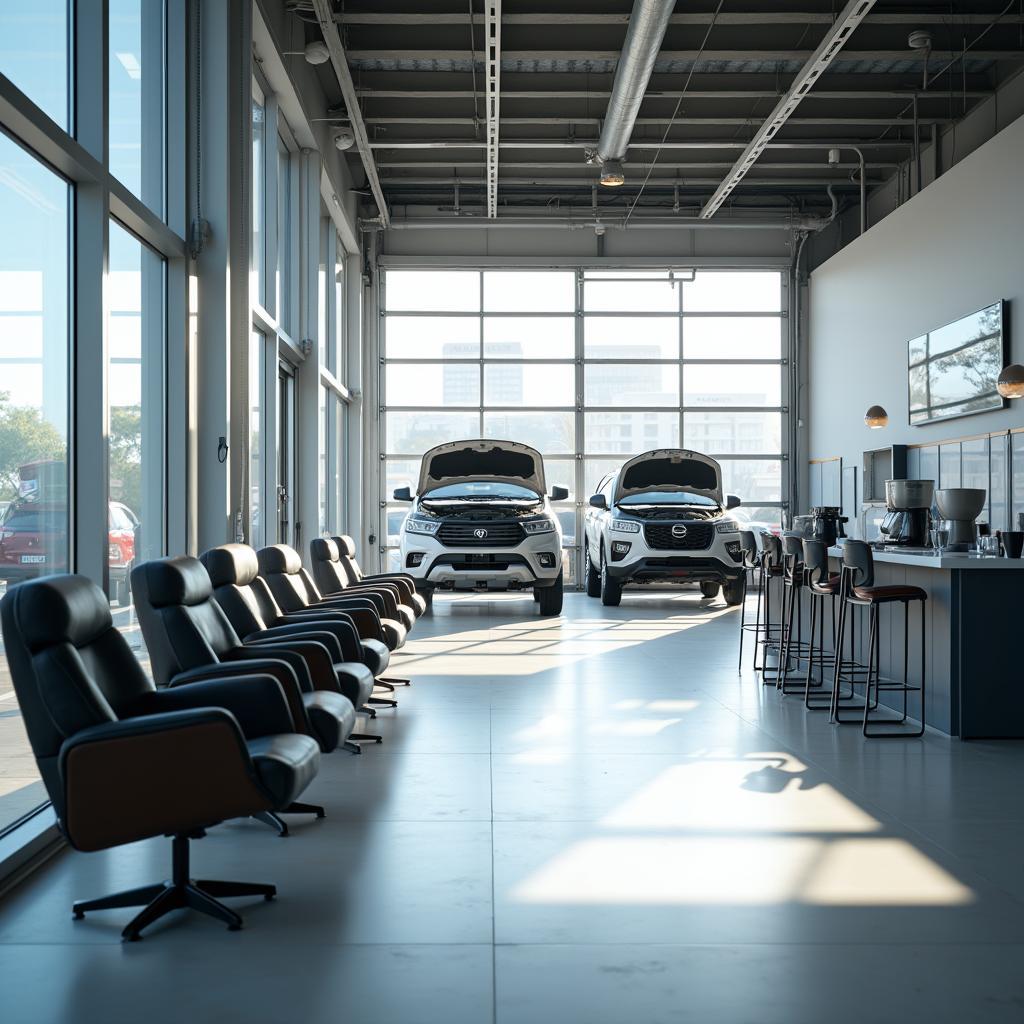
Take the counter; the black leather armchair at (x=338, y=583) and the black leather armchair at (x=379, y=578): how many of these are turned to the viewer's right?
2

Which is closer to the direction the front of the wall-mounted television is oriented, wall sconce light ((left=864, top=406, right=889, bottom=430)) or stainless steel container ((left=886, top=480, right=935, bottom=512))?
the stainless steel container

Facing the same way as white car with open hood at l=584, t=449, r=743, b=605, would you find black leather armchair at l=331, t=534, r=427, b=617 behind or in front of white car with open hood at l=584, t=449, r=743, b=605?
in front

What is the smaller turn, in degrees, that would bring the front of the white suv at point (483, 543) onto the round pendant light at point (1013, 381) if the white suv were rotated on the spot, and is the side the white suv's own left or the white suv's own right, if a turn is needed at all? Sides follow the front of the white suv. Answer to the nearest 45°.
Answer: approximately 45° to the white suv's own left

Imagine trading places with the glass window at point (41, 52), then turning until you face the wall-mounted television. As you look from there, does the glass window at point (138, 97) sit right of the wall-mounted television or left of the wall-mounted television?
left

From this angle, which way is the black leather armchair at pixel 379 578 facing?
to the viewer's right

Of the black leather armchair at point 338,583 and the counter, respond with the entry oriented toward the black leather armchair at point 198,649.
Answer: the counter

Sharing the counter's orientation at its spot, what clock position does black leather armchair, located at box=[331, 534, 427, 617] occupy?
The black leather armchair is roughly at 2 o'clock from the counter.

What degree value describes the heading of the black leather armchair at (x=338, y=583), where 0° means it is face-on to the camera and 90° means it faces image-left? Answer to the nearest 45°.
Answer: approximately 270°

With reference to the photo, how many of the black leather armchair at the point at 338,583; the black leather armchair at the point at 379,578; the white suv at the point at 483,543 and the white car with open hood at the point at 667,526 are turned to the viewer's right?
2

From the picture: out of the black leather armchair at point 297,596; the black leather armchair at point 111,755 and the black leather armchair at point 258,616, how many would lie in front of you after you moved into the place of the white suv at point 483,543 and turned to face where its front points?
3

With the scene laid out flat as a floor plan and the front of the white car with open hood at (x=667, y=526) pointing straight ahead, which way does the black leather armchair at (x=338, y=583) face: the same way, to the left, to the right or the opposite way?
to the left

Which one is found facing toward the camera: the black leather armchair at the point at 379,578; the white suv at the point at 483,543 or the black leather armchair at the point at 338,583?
the white suv

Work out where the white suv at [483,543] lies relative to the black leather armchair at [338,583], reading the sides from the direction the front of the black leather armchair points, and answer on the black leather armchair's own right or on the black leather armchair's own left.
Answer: on the black leather armchair's own left

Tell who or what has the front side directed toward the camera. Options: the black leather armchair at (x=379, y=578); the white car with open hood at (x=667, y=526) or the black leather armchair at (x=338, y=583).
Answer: the white car with open hood
